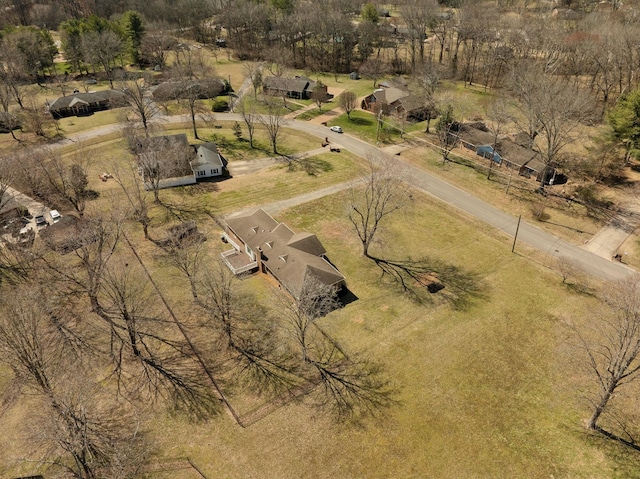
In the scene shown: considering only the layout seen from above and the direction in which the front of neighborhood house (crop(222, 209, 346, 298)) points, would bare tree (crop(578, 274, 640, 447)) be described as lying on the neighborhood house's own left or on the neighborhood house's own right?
on the neighborhood house's own right

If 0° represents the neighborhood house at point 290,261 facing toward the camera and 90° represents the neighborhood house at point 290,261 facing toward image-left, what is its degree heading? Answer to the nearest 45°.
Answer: approximately 225°

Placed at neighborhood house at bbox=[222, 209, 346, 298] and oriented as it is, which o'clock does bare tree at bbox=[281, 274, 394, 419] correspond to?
The bare tree is roughly at 4 o'clock from the neighborhood house.

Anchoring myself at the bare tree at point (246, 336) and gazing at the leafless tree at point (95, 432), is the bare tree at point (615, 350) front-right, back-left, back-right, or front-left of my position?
back-left

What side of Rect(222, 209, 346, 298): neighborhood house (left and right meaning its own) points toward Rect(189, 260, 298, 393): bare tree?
back

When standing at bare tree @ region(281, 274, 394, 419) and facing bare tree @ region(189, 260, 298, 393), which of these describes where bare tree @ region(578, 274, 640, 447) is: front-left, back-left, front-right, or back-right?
back-right

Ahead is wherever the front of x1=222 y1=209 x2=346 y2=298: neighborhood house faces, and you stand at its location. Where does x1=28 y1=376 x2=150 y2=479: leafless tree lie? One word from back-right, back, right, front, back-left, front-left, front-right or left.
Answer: back
